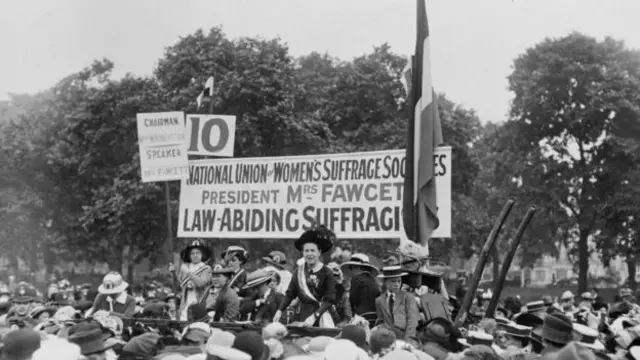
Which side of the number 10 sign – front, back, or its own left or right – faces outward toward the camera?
front

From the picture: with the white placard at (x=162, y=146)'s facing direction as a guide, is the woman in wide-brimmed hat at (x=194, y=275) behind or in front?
in front

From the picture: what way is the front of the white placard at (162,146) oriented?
toward the camera

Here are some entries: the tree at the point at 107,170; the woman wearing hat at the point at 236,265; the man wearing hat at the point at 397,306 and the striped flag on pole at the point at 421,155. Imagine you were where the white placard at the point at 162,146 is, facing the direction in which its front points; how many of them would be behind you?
1

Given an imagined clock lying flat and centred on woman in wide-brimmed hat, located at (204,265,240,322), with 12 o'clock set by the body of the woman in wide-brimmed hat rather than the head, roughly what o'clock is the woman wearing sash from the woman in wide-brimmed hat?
The woman wearing sash is roughly at 9 o'clock from the woman in wide-brimmed hat.

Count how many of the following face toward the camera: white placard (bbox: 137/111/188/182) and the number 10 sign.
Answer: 2

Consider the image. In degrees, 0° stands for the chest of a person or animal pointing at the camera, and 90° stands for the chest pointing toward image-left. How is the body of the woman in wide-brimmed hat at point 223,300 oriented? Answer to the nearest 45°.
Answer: approximately 45°

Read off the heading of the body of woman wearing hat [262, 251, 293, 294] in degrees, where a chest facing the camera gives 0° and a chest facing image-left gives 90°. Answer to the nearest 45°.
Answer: approximately 45°

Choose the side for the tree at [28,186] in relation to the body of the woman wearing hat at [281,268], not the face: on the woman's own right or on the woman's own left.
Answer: on the woman's own right

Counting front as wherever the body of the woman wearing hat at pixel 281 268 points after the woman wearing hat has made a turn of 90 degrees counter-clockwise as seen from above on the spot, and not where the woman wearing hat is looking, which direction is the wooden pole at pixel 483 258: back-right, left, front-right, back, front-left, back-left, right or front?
front

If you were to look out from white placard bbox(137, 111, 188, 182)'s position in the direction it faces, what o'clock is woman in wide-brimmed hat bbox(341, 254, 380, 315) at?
The woman in wide-brimmed hat is roughly at 9 o'clock from the white placard.

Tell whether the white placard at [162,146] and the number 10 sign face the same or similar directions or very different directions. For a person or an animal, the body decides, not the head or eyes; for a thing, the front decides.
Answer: same or similar directions

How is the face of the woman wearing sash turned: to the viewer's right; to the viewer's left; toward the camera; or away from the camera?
toward the camera

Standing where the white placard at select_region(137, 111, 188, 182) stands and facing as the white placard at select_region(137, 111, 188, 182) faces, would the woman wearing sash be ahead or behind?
ahead
